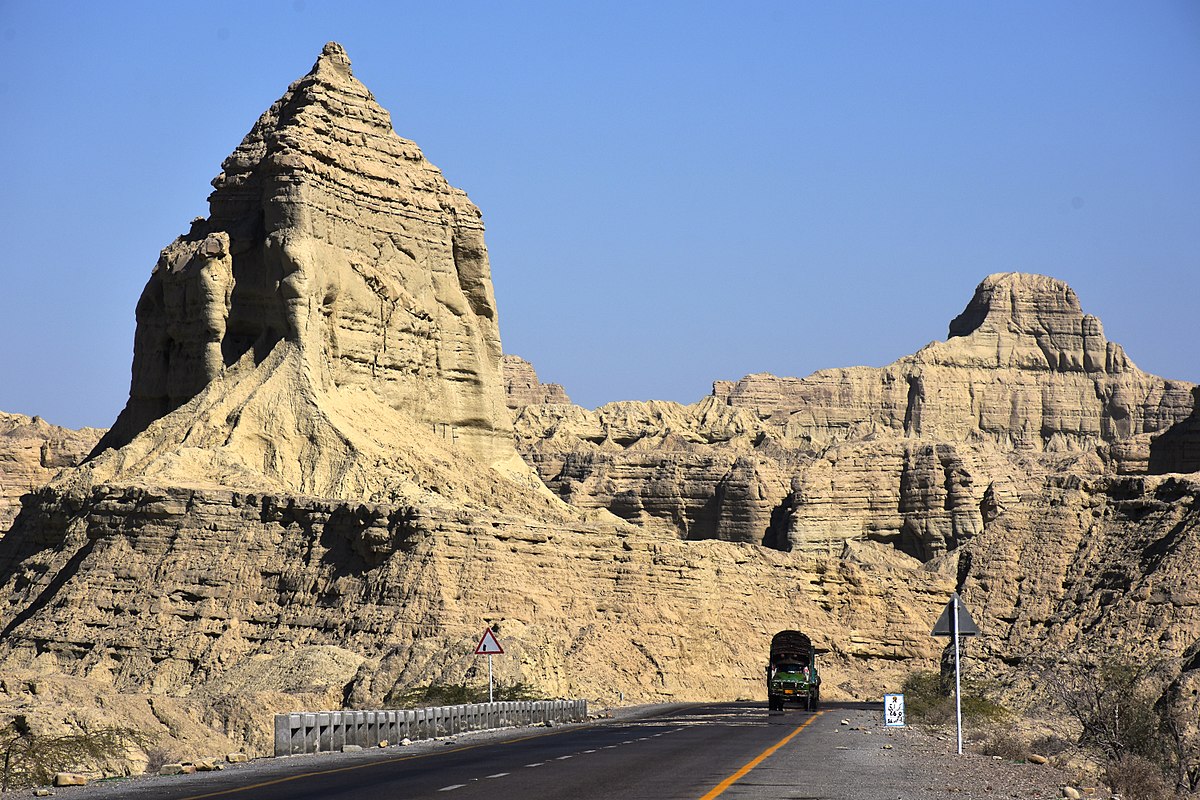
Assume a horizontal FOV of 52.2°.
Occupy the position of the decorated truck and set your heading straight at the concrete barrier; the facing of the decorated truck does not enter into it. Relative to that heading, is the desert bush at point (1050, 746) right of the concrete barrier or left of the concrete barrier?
left

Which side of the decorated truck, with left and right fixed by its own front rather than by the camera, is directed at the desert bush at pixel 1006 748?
front

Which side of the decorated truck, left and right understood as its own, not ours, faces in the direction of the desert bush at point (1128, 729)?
front

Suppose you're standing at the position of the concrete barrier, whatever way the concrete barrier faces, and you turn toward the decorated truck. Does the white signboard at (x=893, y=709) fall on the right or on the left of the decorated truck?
right

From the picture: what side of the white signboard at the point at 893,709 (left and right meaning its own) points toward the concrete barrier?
right

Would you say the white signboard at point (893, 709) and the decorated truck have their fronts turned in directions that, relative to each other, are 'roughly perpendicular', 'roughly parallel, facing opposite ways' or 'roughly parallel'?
roughly parallel

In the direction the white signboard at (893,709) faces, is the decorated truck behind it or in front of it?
behind

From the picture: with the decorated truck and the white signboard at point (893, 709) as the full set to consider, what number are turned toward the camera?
2

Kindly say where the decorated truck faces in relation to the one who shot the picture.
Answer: facing the viewer
